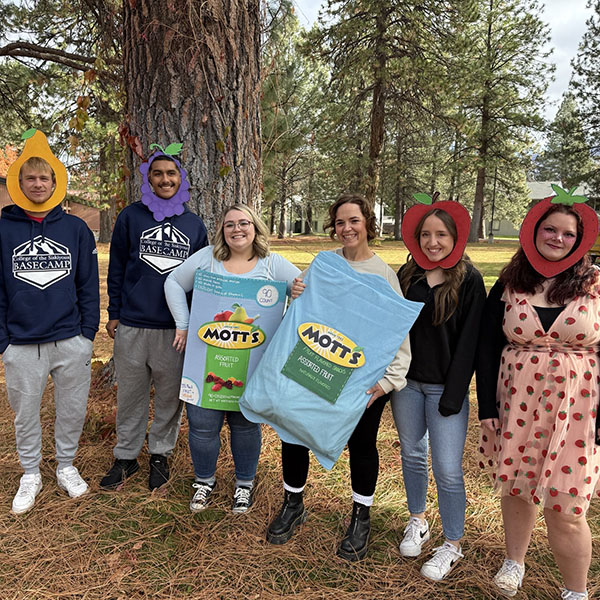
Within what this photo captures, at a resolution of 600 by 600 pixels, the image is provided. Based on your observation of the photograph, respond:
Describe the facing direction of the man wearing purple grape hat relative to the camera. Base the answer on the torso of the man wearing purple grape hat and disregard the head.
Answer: toward the camera

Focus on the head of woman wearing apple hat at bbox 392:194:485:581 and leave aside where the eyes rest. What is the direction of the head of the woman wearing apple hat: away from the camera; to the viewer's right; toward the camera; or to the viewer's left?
toward the camera

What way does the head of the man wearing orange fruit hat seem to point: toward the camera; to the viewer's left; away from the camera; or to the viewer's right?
toward the camera

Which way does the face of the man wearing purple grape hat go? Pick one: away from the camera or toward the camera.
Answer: toward the camera

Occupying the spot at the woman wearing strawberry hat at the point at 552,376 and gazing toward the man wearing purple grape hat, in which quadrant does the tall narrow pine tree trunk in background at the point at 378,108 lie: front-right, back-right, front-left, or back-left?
front-right

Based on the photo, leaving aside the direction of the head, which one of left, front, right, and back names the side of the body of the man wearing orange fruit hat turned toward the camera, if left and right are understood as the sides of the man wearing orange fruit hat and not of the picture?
front

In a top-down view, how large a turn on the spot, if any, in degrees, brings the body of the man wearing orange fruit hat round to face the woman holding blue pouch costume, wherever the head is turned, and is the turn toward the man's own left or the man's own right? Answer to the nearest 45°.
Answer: approximately 45° to the man's own left

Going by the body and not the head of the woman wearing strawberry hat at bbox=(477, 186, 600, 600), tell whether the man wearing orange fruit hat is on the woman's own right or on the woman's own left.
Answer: on the woman's own right

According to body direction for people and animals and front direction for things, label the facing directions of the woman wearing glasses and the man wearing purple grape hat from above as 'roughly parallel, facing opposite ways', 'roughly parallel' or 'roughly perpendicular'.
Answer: roughly parallel

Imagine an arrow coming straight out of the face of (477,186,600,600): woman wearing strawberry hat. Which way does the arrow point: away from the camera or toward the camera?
toward the camera

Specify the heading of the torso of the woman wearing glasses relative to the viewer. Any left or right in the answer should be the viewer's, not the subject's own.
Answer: facing the viewer

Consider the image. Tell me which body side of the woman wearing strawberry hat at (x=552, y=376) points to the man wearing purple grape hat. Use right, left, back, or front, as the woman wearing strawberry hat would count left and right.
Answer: right

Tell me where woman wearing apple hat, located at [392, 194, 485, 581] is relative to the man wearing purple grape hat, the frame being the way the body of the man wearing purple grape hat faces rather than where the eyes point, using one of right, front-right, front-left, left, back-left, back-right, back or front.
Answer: front-left

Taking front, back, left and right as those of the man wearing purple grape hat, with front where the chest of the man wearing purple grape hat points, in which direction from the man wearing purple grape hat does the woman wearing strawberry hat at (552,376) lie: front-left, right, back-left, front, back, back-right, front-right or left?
front-left
